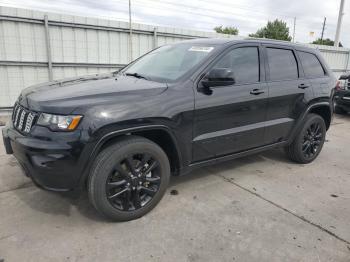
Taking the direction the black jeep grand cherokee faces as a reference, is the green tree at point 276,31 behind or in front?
behind

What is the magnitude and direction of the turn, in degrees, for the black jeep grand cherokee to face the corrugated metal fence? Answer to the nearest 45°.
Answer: approximately 90° to its right

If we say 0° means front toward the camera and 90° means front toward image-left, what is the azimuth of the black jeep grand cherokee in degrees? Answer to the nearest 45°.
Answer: approximately 45°
